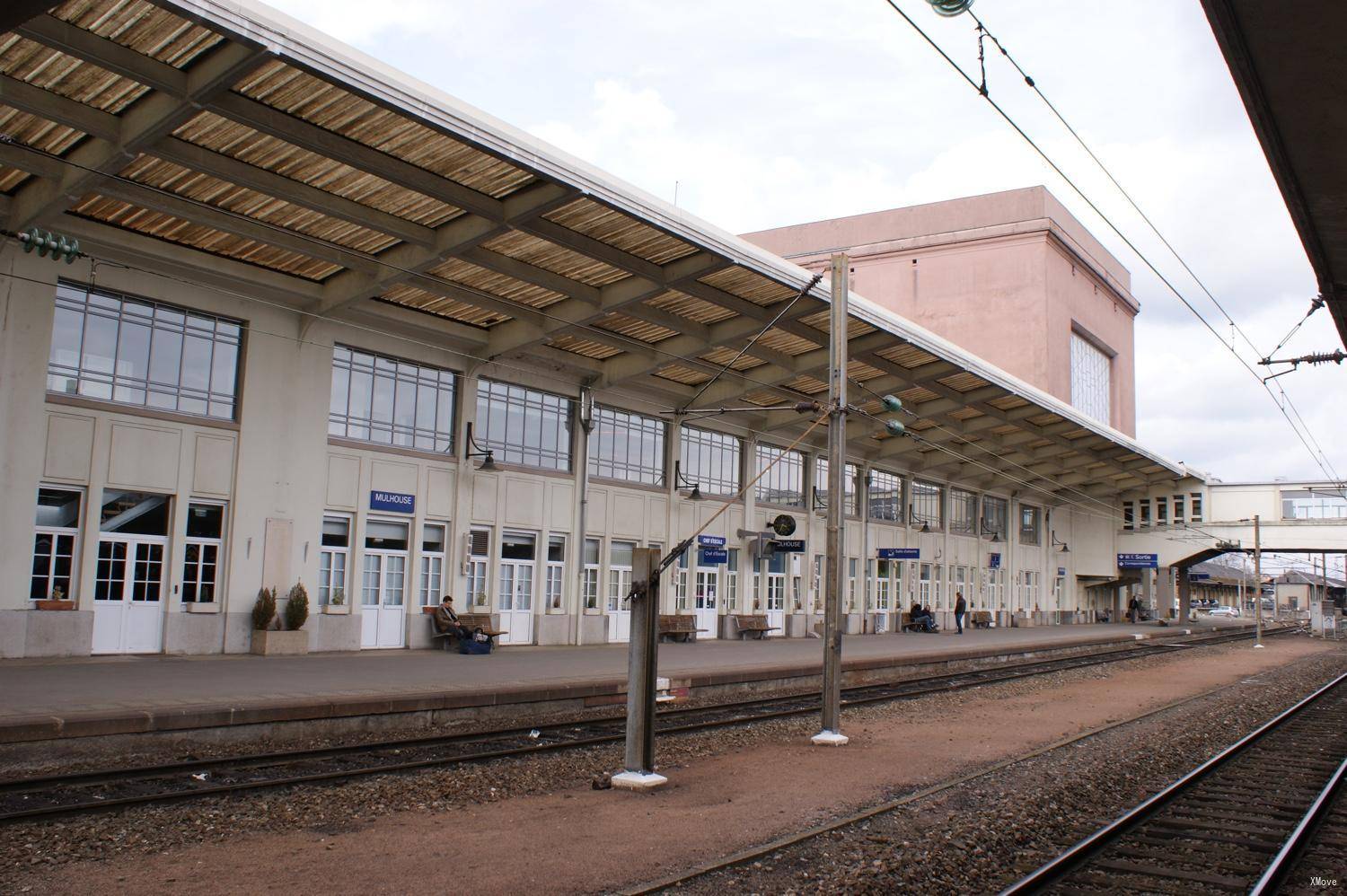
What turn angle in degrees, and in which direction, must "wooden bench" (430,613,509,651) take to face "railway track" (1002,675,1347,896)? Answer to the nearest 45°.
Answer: approximately 45° to its right

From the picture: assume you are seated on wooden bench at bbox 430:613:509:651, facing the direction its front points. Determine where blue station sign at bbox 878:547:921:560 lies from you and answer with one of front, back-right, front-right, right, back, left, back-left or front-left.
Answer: left

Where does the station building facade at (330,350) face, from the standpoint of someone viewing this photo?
facing the viewer and to the right of the viewer

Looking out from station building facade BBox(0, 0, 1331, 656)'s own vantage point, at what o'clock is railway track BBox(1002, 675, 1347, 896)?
The railway track is roughly at 12 o'clock from the station building facade.

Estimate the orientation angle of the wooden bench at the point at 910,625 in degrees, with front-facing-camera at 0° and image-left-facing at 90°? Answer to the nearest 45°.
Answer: approximately 315°

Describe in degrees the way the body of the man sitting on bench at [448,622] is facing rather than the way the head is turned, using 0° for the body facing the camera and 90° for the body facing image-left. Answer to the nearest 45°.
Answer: approximately 315°

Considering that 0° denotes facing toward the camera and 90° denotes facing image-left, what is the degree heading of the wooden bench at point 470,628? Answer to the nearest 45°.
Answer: approximately 315°

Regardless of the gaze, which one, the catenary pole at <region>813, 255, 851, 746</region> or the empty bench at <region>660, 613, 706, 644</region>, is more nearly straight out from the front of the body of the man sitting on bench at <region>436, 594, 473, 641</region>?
the catenary pole

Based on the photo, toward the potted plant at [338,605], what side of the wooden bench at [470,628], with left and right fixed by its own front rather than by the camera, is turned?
right

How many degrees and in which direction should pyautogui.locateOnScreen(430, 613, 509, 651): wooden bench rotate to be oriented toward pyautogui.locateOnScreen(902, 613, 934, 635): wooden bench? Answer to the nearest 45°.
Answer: approximately 90° to its left

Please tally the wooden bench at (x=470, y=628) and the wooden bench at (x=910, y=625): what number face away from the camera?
0

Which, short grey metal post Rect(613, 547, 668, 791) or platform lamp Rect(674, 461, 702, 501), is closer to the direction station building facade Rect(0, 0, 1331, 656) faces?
the short grey metal post

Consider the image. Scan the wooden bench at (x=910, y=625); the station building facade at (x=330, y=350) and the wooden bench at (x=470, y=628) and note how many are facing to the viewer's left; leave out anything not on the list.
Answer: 0

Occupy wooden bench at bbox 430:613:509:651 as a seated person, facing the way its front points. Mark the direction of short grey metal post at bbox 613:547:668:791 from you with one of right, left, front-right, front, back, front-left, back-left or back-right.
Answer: front-right

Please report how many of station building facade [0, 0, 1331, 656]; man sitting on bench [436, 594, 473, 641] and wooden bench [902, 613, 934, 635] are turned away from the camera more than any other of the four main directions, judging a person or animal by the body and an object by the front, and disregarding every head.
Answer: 0
